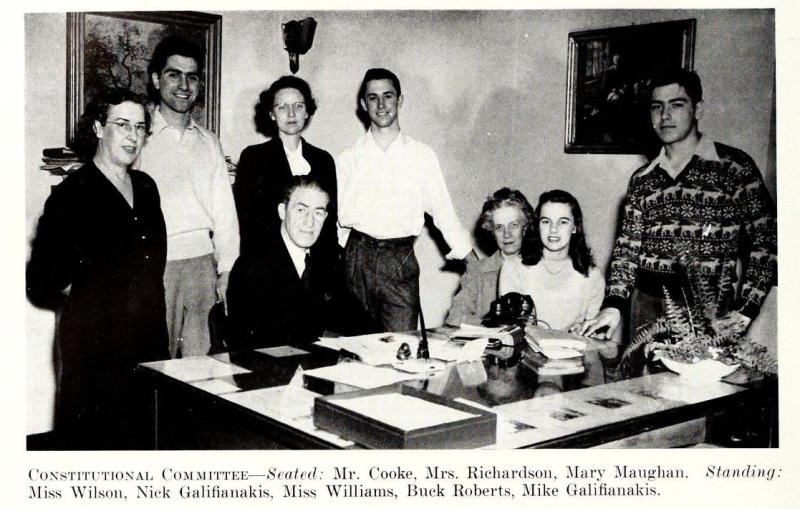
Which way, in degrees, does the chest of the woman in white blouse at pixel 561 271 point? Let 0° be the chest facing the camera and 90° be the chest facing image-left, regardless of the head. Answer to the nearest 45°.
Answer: approximately 0°

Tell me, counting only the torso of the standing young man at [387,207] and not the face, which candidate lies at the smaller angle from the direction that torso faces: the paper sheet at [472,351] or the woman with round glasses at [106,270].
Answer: the paper sheet

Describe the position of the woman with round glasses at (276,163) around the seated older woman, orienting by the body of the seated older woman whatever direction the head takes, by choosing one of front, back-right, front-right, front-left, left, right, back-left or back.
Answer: right

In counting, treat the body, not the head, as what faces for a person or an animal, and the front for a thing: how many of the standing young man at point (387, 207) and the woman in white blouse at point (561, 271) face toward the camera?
2

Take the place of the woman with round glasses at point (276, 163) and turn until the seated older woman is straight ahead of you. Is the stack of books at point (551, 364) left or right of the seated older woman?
right

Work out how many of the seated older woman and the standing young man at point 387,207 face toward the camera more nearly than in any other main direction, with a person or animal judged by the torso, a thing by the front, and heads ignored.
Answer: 2

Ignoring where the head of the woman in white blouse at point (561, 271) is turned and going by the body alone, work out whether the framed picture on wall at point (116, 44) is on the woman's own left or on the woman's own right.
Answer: on the woman's own right

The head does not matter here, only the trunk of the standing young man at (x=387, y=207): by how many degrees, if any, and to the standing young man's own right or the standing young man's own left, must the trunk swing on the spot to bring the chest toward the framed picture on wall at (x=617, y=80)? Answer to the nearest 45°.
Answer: approximately 90° to the standing young man's own left

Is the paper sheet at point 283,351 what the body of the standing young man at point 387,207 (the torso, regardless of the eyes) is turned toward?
yes
